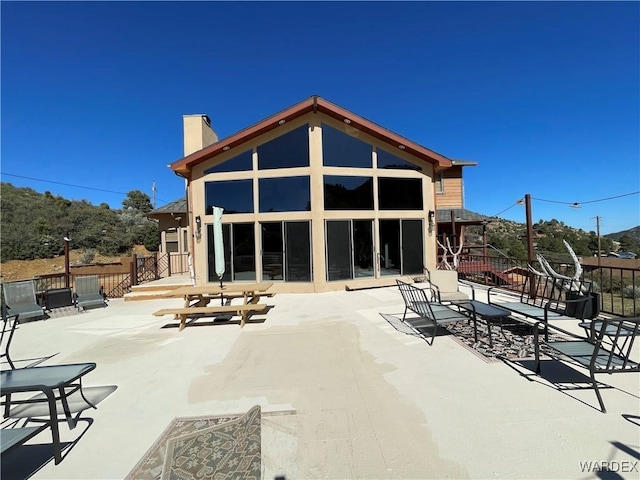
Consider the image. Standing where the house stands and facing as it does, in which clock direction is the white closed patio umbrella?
The white closed patio umbrella is roughly at 1 o'clock from the house.

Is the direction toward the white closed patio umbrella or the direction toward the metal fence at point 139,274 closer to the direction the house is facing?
the white closed patio umbrella

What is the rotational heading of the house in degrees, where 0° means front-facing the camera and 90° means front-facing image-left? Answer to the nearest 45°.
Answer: approximately 0°

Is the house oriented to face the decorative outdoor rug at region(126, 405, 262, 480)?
yes

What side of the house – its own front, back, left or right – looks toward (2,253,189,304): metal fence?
right
